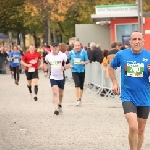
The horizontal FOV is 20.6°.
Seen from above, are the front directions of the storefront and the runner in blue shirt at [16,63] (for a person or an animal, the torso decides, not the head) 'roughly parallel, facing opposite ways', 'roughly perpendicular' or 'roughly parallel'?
roughly parallel

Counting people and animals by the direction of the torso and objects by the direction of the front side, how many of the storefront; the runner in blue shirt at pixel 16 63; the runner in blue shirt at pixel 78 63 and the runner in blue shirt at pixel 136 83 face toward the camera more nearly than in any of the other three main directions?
4

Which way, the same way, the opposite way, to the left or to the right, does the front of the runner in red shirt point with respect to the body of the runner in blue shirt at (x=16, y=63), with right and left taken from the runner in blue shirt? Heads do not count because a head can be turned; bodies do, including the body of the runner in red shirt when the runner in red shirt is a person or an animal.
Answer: the same way

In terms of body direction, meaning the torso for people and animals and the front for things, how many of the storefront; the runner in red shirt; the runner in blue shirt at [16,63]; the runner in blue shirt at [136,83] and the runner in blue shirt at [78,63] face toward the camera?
5

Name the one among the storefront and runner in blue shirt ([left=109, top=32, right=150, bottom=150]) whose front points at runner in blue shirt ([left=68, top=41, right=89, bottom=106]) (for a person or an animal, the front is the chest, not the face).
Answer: the storefront

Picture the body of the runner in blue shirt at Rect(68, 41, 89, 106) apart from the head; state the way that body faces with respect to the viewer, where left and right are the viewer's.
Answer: facing the viewer

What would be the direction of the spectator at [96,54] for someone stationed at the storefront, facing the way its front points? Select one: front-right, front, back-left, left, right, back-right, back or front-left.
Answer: front

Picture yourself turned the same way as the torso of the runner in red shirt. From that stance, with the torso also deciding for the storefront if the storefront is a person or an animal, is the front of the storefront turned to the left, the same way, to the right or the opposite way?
the same way

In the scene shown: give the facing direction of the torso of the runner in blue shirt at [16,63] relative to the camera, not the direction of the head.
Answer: toward the camera

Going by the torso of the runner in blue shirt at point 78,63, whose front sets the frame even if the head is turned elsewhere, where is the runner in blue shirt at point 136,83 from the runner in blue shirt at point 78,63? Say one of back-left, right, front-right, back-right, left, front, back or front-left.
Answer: front

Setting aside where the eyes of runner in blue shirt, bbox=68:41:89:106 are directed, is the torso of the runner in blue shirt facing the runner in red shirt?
no

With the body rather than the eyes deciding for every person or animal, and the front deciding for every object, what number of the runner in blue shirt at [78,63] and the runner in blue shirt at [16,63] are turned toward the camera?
2

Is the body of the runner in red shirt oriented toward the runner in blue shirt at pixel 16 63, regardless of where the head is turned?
no

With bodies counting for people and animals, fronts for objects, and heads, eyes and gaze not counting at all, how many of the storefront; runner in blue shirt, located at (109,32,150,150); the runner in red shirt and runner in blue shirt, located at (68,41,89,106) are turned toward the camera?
4

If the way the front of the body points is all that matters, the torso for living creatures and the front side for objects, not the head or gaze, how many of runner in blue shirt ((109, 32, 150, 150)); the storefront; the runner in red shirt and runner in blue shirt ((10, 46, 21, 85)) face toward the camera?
4

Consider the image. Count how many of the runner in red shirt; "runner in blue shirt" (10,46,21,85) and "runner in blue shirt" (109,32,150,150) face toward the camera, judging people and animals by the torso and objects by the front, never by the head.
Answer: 3

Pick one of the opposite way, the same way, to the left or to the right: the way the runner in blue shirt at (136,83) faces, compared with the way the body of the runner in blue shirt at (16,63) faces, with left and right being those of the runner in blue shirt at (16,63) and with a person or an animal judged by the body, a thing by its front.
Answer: the same way

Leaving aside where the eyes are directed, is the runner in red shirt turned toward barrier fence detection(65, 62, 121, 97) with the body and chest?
no

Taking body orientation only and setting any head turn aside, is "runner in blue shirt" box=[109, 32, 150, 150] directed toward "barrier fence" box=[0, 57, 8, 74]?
no
